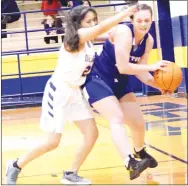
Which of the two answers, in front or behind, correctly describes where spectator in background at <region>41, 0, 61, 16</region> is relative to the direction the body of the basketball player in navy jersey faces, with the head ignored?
behind

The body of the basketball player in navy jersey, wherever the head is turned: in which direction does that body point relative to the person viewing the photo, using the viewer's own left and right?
facing the viewer and to the right of the viewer

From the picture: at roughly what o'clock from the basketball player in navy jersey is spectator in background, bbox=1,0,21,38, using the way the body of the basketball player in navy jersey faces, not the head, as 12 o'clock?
The spectator in background is roughly at 7 o'clock from the basketball player in navy jersey.
